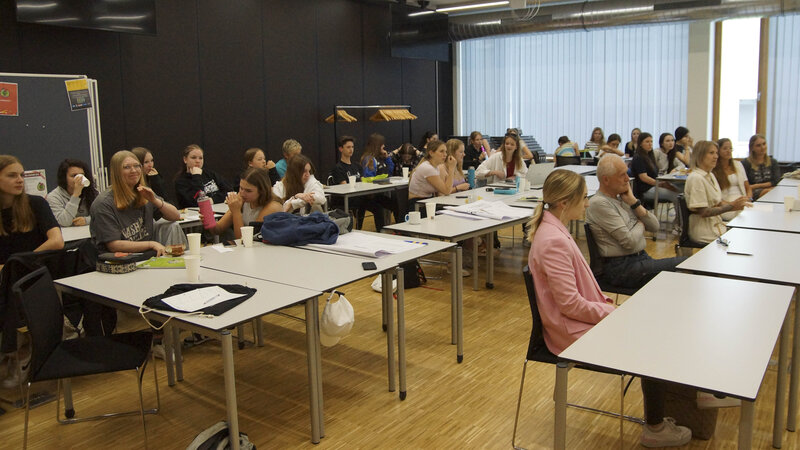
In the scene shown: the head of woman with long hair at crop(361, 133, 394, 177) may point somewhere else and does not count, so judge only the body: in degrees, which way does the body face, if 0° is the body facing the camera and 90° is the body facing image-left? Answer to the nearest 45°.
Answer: approximately 315°

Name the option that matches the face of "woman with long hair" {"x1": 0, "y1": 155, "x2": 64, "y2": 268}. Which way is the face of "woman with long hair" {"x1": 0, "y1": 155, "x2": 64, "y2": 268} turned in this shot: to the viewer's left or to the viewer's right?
to the viewer's right

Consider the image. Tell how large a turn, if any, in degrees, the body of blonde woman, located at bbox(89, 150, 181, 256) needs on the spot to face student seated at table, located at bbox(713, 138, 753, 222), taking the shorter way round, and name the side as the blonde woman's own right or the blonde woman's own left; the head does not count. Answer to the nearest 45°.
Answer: approximately 45° to the blonde woman's own left

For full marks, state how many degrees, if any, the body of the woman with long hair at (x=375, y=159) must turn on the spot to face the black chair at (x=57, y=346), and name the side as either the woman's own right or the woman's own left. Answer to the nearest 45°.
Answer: approximately 45° to the woman's own right

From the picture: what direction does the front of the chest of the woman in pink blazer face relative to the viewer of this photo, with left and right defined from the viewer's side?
facing to the right of the viewer
